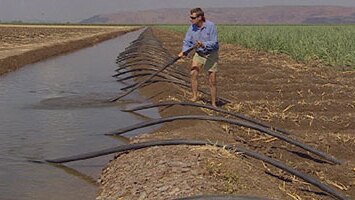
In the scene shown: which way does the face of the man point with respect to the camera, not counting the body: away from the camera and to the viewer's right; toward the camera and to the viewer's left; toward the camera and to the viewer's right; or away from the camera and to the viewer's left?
toward the camera and to the viewer's left

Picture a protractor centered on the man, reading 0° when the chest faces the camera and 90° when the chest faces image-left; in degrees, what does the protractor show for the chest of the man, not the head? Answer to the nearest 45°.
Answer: approximately 45°

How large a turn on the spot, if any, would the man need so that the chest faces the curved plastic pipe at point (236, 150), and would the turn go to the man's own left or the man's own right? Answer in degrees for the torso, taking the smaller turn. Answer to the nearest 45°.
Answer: approximately 45° to the man's own left
